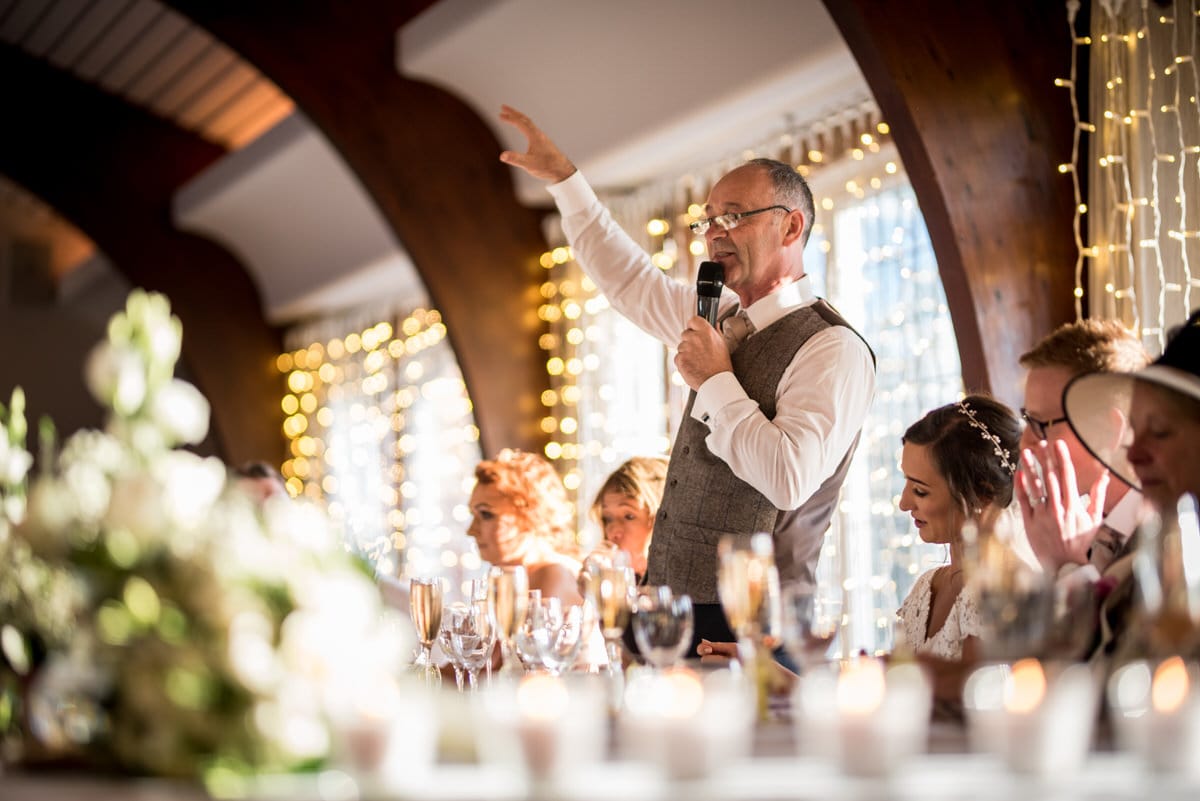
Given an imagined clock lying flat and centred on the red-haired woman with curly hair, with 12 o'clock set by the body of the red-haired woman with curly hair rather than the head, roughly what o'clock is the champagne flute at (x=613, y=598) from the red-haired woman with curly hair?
The champagne flute is roughly at 9 o'clock from the red-haired woman with curly hair.

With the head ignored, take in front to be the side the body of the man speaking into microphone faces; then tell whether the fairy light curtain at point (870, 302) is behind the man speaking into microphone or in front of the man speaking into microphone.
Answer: behind

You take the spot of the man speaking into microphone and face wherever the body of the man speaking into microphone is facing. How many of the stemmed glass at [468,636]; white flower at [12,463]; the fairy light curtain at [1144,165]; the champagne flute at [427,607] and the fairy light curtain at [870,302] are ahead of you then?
3

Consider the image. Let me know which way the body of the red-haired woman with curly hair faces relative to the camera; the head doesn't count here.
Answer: to the viewer's left

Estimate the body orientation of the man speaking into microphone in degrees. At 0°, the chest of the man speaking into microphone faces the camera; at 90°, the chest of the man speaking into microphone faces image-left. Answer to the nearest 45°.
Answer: approximately 45°

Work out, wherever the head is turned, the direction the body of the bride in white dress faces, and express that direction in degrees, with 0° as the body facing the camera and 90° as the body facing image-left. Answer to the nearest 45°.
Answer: approximately 45°
